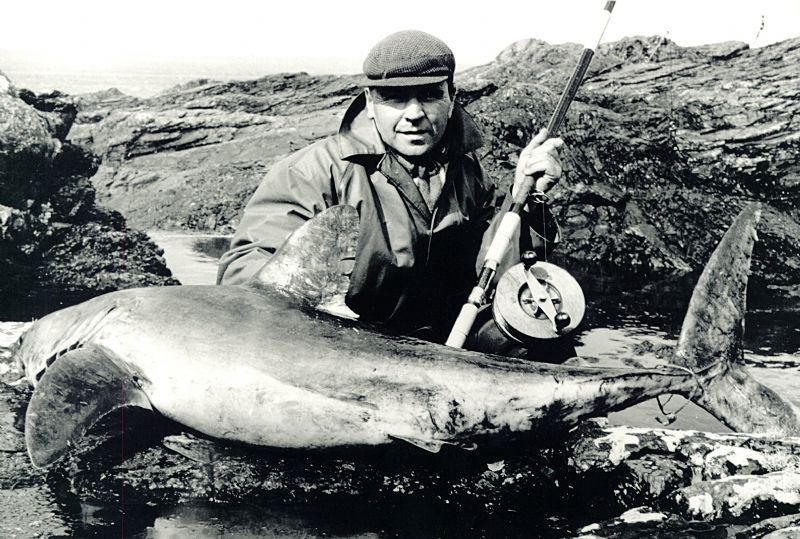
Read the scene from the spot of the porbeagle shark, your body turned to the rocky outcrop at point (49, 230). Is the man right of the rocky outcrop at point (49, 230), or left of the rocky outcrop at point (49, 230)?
right

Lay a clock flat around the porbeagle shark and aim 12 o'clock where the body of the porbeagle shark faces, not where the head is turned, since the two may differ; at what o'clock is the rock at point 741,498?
The rock is roughly at 6 o'clock from the porbeagle shark.

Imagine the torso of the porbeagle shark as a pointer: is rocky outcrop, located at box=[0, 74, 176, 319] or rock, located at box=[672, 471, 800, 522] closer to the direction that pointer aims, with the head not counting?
the rocky outcrop

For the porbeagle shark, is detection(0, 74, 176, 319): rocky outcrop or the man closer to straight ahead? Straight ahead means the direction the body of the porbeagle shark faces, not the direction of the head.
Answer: the rocky outcrop

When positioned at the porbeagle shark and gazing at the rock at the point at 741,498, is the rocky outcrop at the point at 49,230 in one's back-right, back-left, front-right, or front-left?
back-left

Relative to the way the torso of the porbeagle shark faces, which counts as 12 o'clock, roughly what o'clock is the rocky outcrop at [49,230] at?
The rocky outcrop is roughly at 2 o'clock from the porbeagle shark.

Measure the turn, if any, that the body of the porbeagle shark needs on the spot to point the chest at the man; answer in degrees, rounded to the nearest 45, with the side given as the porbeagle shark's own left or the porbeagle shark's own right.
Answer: approximately 90° to the porbeagle shark's own right

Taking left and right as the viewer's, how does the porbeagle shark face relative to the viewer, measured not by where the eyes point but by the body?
facing to the left of the viewer
